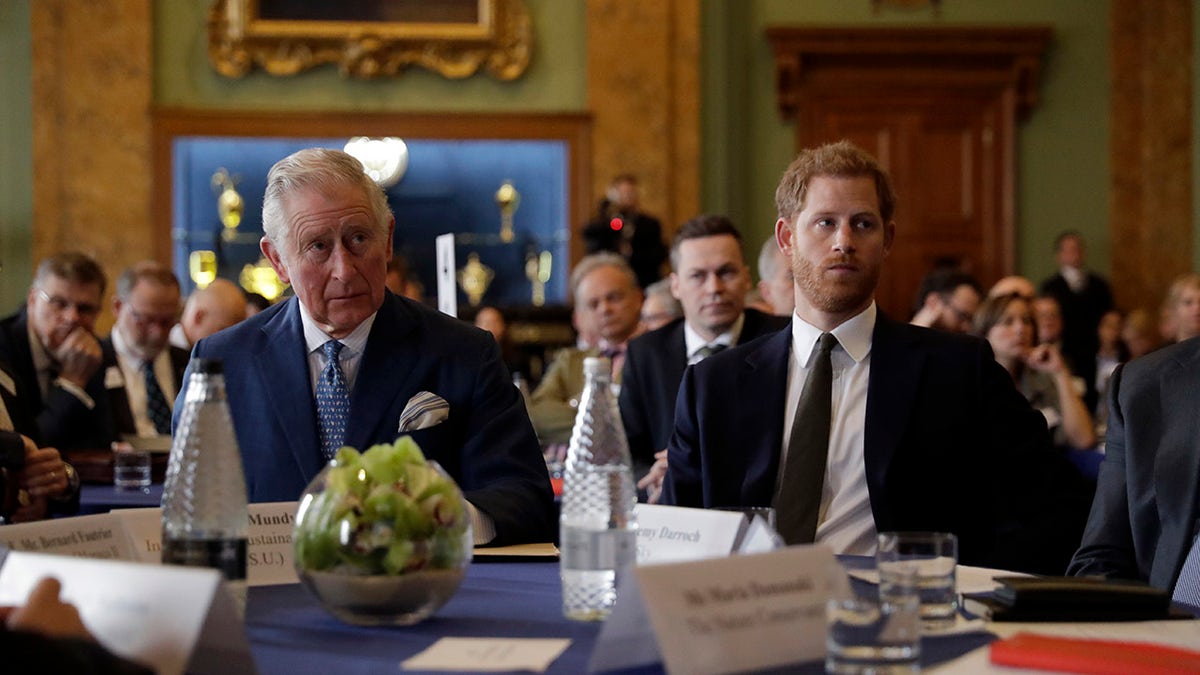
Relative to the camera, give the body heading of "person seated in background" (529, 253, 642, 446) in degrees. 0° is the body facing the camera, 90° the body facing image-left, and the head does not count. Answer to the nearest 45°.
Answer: approximately 0°

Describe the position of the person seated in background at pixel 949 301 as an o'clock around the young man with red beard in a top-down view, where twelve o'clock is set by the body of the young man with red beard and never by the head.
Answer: The person seated in background is roughly at 6 o'clock from the young man with red beard.

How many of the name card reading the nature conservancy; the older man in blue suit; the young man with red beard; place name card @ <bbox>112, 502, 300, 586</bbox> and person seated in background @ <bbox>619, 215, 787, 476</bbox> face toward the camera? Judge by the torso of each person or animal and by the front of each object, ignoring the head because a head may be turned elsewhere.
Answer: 5

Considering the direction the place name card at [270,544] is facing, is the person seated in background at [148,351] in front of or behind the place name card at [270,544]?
behind

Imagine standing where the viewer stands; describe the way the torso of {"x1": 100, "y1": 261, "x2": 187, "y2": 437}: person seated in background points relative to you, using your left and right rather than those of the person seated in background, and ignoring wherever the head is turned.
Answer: facing the viewer and to the right of the viewer

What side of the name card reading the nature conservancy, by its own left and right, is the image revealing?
front

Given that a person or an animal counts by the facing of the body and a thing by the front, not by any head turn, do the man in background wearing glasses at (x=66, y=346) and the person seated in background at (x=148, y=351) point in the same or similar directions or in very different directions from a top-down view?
same or similar directions

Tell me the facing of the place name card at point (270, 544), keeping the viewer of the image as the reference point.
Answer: facing the viewer

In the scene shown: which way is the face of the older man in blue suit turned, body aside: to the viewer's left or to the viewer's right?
to the viewer's right

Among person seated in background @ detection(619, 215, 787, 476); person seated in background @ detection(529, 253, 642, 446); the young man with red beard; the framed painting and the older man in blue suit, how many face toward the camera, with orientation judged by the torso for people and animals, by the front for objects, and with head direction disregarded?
5

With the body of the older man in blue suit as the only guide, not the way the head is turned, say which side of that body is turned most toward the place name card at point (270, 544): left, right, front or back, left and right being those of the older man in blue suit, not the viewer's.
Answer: front

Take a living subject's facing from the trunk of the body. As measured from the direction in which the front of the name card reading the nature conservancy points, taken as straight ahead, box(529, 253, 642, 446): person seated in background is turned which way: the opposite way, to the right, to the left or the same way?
the same way

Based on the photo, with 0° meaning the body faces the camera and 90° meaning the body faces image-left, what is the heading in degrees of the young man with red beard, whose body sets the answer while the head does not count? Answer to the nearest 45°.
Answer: approximately 0°

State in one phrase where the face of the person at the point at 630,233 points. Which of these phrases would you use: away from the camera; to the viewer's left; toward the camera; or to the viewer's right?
toward the camera

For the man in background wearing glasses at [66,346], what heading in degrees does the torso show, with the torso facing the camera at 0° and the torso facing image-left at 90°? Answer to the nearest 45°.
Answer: approximately 315°
